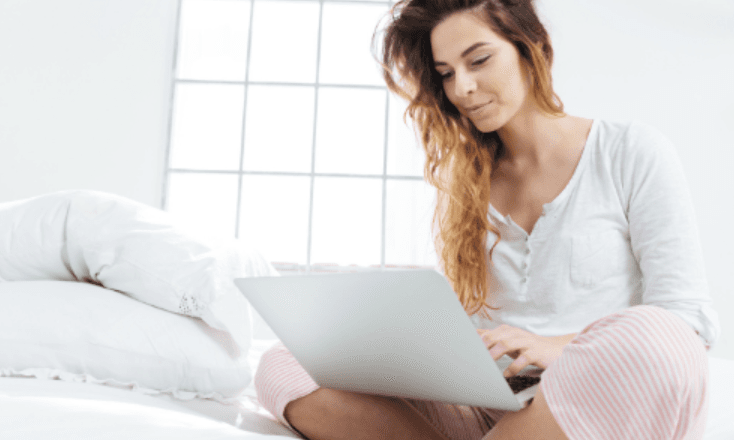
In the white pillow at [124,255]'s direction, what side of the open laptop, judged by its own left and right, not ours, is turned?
left

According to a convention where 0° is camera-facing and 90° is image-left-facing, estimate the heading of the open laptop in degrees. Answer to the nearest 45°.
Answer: approximately 225°

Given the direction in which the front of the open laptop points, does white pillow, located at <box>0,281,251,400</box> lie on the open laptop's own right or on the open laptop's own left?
on the open laptop's own left

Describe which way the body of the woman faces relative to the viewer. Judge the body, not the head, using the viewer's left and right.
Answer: facing the viewer and to the left of the viewer

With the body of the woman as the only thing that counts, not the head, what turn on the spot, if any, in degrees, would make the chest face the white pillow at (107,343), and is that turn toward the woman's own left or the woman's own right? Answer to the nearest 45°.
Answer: approximately 45° to the woman's own right

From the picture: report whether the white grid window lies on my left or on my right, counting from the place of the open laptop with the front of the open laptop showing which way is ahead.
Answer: on my left

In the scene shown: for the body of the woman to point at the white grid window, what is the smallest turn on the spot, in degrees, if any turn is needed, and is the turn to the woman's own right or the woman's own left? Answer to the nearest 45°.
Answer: approximately 90° to the woman's own right
